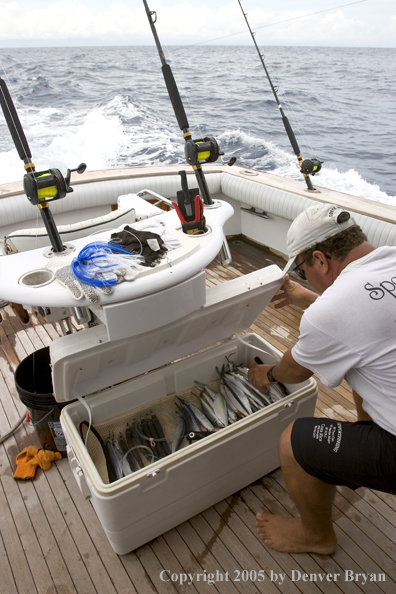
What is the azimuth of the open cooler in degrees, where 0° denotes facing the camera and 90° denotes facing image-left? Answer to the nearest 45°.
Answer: approximately 315°

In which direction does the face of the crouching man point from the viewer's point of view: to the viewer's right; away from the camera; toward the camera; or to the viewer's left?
to the viewer's left
